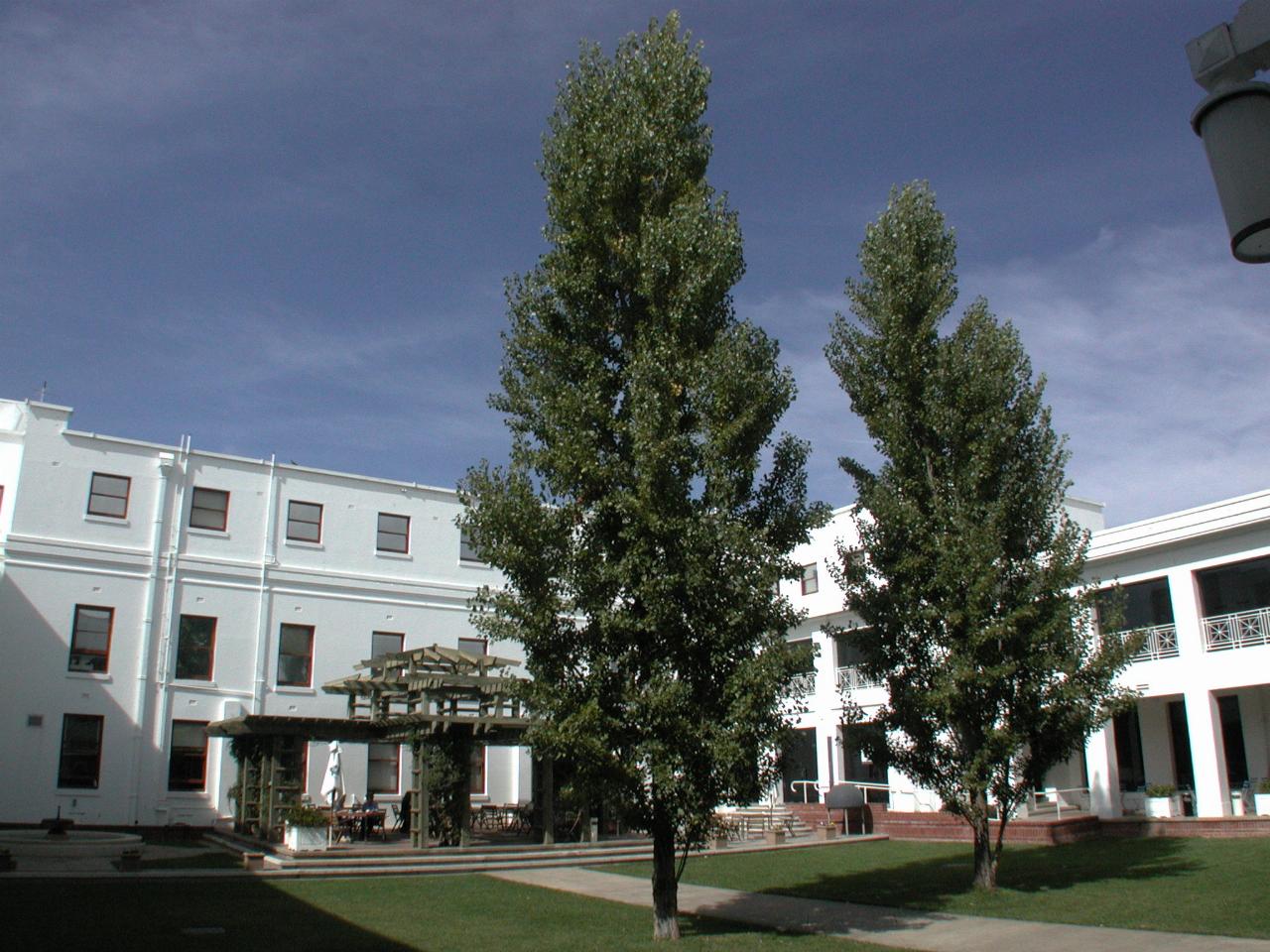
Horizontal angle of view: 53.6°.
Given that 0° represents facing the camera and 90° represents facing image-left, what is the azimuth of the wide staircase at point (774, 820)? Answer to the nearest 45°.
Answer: approximately 0°

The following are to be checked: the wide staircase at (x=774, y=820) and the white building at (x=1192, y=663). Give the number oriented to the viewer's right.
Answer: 0

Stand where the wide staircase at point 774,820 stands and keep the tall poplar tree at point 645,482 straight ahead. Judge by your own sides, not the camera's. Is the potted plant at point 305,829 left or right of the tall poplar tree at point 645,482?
right

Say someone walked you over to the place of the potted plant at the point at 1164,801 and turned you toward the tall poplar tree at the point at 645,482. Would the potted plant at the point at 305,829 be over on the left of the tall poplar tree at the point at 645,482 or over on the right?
right

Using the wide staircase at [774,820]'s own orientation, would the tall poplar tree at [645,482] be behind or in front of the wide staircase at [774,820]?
in front

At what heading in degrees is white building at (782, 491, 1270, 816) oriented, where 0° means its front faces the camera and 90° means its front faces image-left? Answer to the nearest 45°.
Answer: approximately 45°

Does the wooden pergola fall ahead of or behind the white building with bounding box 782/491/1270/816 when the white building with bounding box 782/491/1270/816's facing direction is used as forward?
ahead

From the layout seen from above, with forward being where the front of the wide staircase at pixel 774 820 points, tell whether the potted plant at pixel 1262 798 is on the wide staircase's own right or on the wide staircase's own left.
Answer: on the wide staircase's own left

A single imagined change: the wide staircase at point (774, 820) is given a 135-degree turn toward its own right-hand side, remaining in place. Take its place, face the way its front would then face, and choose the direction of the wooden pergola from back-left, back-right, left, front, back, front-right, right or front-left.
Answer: left
